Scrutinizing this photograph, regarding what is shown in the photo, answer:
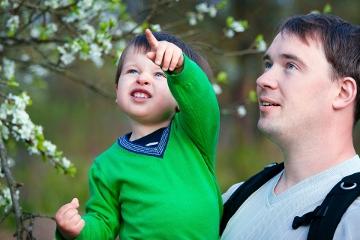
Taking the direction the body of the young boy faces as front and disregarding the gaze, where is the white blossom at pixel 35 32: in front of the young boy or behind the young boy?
behind

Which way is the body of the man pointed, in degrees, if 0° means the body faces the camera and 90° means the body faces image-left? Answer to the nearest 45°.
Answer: approximately 45°

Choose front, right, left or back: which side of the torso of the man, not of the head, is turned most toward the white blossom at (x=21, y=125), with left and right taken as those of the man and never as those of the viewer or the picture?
right

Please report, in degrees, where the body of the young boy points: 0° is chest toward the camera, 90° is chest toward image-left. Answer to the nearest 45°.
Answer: approximately 0°

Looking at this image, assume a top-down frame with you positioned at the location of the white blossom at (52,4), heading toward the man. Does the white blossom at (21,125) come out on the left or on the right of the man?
right
